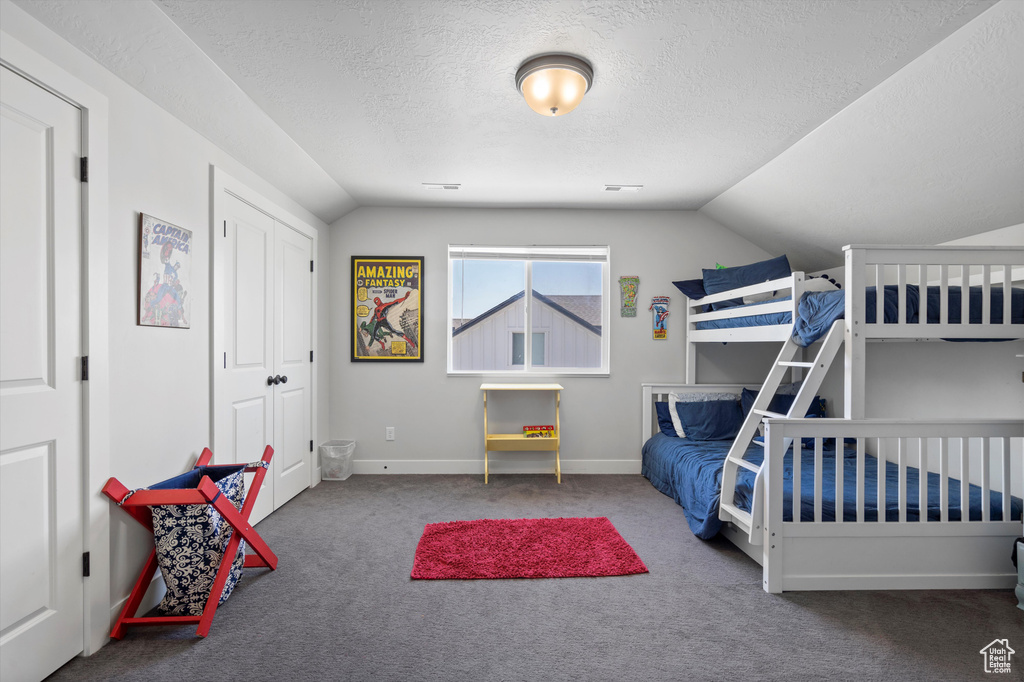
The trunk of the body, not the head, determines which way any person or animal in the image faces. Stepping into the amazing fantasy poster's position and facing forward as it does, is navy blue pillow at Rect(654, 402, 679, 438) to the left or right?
on its left

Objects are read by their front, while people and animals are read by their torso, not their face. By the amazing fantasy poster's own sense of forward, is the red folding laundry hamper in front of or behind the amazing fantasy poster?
in front

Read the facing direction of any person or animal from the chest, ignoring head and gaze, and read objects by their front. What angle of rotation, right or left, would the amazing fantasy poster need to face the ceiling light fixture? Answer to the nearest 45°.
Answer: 0° — it already faces it

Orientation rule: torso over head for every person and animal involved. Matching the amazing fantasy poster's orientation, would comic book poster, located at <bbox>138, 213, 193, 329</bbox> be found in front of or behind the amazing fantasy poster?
in front

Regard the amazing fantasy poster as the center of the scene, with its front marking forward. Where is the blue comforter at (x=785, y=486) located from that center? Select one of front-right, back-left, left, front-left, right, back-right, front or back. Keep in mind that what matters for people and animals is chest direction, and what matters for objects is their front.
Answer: front-left

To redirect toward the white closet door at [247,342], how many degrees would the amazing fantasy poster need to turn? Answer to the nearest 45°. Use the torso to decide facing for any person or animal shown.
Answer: approximately 45° to its right

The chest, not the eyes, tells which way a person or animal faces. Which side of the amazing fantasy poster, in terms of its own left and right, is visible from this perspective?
front

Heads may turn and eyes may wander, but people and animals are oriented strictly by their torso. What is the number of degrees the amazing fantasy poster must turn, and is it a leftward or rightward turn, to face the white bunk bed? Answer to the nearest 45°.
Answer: approximately 45° to its left
